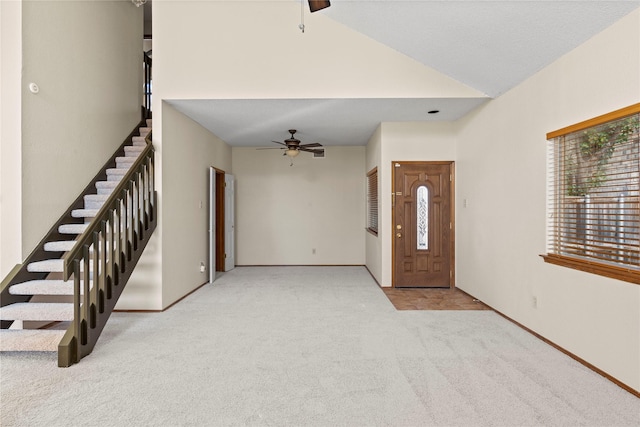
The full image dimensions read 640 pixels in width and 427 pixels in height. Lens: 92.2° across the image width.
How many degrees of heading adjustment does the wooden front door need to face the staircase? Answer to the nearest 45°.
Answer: approximately 45° to its right

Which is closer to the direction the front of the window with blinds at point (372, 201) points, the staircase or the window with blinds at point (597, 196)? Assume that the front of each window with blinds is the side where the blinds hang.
the staircase

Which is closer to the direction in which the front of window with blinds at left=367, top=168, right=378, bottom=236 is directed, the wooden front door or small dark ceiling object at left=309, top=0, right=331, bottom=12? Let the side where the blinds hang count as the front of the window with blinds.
the small dark ceiling object

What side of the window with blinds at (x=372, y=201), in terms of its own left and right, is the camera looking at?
left

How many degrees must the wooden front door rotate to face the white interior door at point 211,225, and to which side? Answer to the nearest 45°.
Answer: approximately 90° to its right

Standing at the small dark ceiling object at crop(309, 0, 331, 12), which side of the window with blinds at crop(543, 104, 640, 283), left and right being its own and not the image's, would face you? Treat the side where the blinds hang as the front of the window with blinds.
front

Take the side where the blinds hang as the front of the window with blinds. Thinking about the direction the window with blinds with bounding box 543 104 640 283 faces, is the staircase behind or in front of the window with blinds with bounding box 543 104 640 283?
in front

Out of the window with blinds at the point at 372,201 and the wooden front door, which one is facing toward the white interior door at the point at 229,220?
the window with blinds

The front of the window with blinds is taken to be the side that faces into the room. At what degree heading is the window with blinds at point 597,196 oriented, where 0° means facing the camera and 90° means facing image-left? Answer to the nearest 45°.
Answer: approximately 45°

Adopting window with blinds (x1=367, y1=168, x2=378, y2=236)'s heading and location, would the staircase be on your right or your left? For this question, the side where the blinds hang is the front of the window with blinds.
on your left
